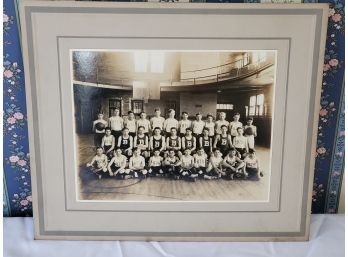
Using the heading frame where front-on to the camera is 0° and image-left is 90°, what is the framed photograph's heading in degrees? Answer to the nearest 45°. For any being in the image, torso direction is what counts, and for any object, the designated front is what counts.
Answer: approximately 0°
